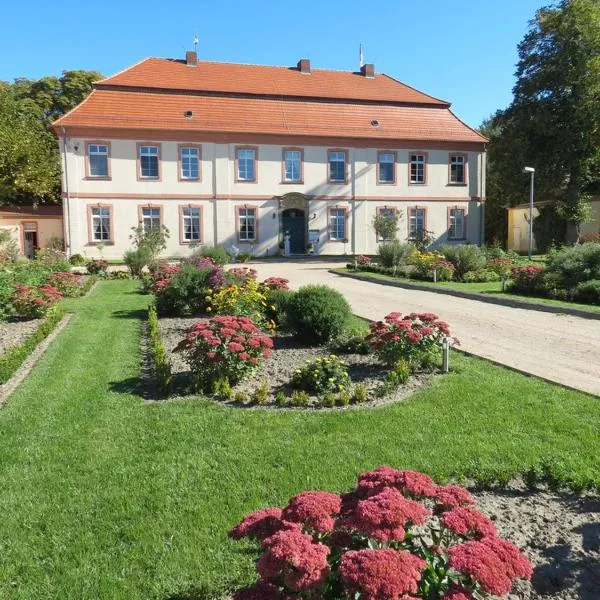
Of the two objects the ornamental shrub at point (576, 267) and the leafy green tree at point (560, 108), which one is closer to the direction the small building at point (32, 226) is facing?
the ornamental shrub

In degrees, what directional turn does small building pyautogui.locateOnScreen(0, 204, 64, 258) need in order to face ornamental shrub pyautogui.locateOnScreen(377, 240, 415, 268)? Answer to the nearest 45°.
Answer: approximately 45° to its left

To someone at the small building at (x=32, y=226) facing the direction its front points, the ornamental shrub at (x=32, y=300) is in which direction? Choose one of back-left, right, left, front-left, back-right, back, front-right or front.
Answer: front

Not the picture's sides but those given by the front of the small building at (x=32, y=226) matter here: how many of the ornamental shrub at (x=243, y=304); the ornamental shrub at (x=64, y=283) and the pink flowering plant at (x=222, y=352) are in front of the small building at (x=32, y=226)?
3

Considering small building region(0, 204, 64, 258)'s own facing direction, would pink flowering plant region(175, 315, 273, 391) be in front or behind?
in front

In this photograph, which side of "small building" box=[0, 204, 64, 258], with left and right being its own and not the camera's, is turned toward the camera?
front

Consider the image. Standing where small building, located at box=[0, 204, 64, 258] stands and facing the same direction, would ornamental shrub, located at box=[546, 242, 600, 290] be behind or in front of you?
in front

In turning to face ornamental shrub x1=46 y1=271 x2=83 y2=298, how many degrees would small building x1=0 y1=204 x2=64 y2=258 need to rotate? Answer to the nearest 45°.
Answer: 0° — it already faces it

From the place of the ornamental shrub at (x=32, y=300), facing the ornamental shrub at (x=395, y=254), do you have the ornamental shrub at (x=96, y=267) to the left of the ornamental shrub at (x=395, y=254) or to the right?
left

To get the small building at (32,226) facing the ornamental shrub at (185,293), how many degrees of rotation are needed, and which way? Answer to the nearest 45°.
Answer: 0° — it already faces it

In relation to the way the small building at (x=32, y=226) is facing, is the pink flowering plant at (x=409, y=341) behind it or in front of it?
in front
